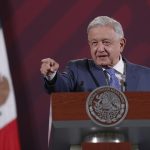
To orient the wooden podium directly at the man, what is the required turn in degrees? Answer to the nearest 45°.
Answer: approximately 180°

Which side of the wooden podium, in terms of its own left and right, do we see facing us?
front
